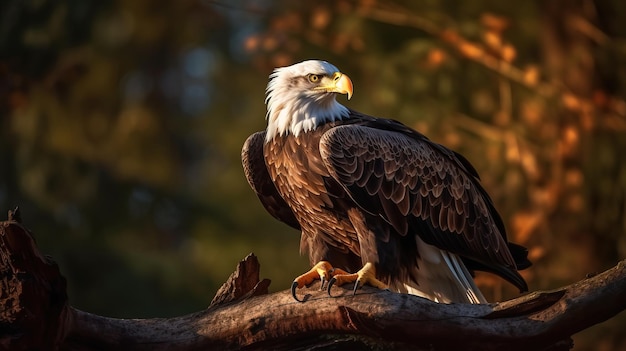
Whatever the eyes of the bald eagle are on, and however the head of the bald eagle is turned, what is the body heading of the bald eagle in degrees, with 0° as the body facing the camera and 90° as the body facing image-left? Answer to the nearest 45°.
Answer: approximately 45°
